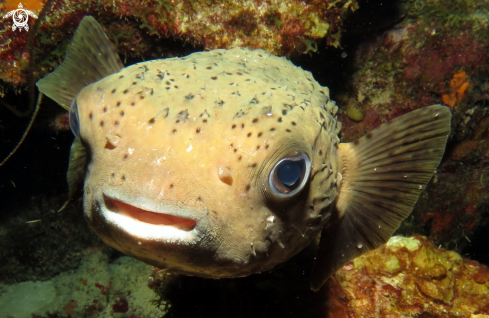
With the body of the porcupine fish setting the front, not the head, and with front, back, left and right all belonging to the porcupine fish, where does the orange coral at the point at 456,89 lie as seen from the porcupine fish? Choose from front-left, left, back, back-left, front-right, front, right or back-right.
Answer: back

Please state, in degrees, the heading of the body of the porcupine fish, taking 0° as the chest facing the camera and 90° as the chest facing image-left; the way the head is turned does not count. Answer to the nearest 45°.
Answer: approximately 45°
